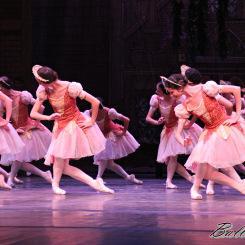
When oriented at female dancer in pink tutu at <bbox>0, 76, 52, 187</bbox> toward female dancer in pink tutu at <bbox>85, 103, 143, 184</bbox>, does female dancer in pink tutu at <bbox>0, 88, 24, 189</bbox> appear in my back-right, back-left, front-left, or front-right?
back-right

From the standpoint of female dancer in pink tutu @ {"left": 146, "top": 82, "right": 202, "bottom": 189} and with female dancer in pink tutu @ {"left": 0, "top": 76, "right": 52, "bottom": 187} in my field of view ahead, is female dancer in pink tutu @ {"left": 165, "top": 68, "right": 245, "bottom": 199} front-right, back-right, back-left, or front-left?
back-left

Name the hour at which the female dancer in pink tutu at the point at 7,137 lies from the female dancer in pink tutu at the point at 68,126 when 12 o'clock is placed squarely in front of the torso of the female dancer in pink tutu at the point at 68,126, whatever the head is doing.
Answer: the female dancer in pink tutu at the point at 7,137 is roughly at 3 o'clock from the female dancer in pink tutu at the point at 68,126.

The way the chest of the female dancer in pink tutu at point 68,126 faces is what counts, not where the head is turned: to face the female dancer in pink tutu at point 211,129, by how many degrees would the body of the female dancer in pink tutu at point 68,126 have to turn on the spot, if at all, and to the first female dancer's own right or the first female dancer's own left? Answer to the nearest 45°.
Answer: approximately 90° to the first female dancer's own left

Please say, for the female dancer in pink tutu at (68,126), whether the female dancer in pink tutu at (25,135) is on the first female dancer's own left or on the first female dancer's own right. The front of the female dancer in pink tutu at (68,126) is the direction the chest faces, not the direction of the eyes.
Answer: on the first female dancer's own right

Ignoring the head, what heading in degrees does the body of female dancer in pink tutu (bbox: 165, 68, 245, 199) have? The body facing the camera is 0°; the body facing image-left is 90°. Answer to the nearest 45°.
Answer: approximately 45°
